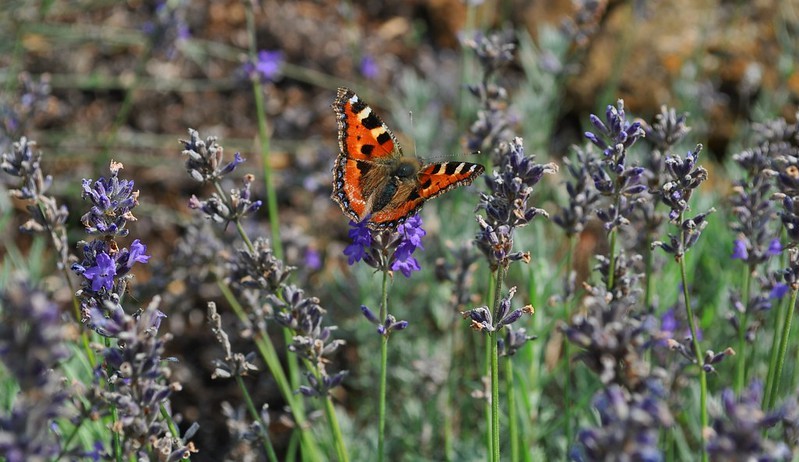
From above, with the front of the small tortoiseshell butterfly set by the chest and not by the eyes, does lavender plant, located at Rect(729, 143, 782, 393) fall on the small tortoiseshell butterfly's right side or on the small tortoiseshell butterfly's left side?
on the small tortoiseshell butterfly's right side

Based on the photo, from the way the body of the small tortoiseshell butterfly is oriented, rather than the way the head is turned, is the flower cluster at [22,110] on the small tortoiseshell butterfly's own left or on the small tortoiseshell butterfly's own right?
on the small tortoiseshell butterfly's own left

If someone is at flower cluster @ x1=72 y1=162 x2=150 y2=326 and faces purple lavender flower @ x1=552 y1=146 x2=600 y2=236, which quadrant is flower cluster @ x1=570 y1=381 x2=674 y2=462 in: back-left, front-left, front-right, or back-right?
front-right

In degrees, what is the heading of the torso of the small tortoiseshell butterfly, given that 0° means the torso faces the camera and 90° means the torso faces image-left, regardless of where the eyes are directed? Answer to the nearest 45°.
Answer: approximately 225°

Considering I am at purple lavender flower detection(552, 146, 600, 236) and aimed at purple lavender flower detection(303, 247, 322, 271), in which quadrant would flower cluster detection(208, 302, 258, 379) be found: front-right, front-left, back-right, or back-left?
front-left

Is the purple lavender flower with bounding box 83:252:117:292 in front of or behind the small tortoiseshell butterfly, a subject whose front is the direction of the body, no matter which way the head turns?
behind

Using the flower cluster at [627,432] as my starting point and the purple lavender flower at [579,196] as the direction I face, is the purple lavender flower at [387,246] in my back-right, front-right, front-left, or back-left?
front-left

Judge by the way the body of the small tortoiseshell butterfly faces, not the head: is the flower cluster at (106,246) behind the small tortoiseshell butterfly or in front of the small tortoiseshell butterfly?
behind

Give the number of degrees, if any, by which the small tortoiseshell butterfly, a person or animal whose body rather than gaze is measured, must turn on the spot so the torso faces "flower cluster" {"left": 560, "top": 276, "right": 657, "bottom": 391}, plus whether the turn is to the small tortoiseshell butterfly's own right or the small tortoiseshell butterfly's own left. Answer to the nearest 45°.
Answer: approximately 90° to the small tortoiseshell butterfly's own right

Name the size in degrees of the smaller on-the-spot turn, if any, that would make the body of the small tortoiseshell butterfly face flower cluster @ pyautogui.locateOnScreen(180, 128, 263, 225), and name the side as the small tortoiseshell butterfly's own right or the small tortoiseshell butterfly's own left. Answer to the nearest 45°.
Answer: approximately 180°

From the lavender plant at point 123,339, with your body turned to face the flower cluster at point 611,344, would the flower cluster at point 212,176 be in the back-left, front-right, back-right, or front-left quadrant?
front-left
